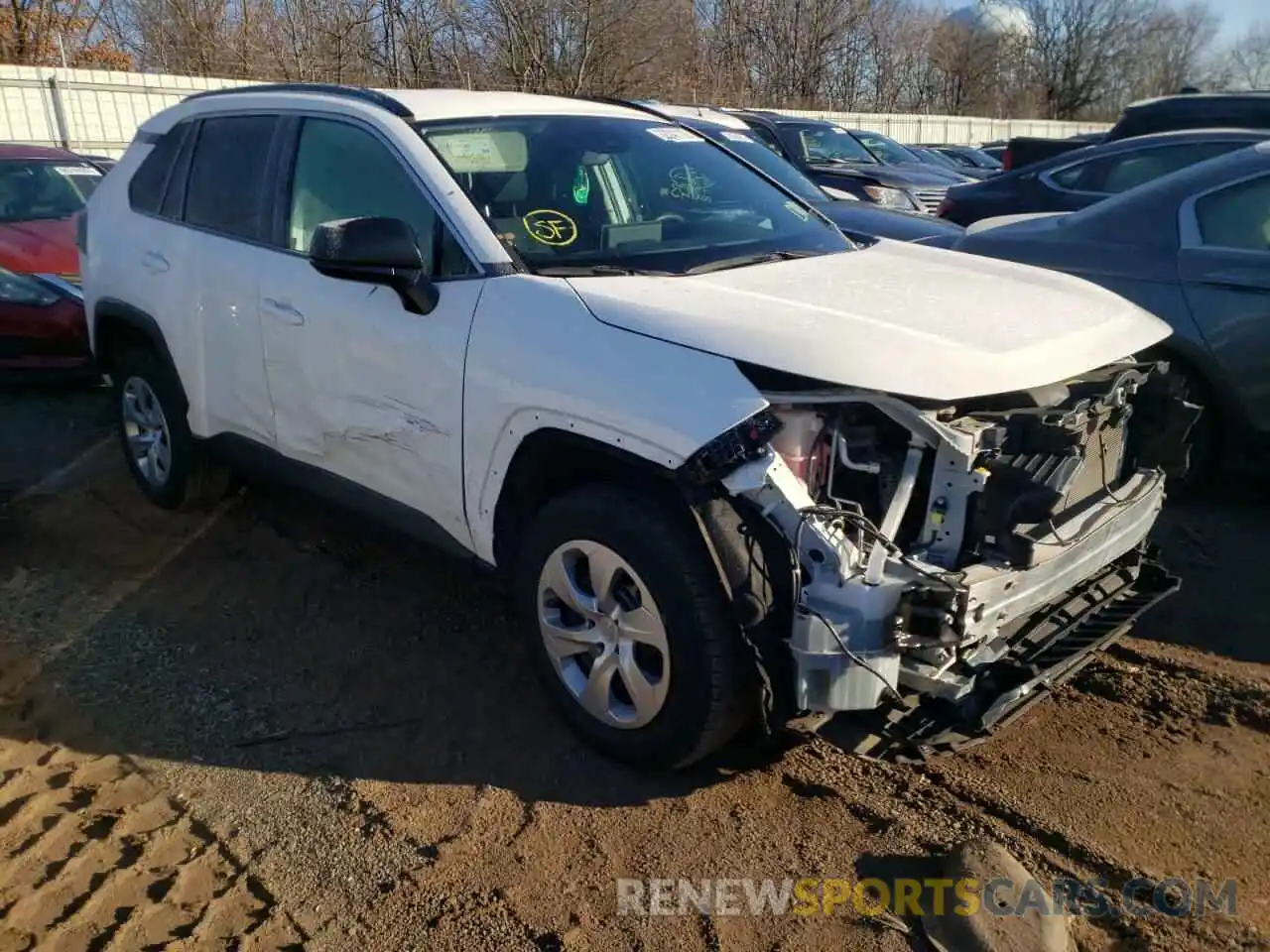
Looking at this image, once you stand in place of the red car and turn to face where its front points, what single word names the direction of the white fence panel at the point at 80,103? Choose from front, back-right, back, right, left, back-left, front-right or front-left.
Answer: back-left

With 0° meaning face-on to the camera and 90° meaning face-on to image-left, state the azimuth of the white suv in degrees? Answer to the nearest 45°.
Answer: approximately 315°

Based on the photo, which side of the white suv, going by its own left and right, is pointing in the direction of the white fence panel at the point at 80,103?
back

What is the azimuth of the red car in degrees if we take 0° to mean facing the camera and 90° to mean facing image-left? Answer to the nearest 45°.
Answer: approximately 315°

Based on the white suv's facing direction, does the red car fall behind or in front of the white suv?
behind

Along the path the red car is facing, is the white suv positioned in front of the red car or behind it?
in front

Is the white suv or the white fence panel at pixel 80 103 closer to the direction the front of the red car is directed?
the white suv
